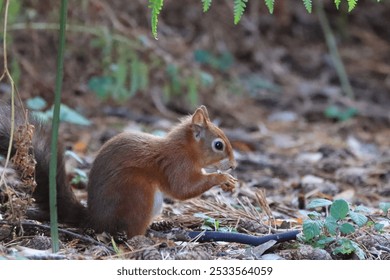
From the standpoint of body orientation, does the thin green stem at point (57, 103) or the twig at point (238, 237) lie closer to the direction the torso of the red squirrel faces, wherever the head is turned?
the twig

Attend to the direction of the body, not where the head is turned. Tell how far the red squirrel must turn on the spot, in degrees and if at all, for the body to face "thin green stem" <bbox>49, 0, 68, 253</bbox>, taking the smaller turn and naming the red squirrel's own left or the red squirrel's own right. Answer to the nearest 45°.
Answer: approximately 135° to the red squirrel's own right

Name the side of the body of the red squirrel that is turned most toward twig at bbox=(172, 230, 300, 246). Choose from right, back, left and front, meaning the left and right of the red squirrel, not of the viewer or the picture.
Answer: front

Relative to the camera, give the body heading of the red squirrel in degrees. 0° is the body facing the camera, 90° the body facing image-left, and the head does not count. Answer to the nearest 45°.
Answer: approximately 270°

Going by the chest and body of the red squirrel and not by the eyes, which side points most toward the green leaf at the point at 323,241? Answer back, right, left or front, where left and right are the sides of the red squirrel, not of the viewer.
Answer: front
